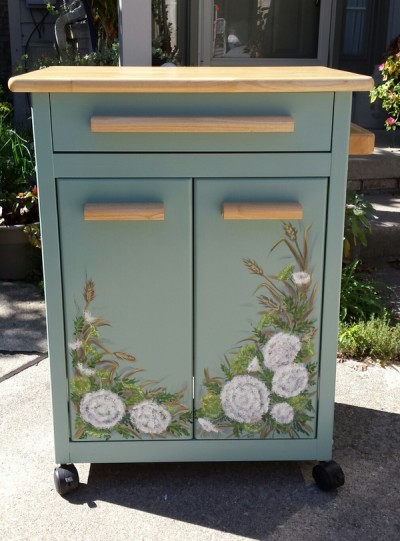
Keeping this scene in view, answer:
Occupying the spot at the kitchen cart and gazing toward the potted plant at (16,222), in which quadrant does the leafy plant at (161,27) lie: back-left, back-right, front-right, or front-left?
front-right

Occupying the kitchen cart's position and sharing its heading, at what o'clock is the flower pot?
The flower pot is roughly at 5 o'clock from the kitchen cart.

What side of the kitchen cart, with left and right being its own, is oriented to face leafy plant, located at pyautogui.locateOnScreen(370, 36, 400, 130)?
back

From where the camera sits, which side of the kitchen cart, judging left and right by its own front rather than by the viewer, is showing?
front

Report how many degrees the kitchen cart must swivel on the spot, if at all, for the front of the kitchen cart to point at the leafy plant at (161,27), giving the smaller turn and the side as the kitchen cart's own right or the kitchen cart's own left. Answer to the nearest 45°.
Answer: approximately 180°

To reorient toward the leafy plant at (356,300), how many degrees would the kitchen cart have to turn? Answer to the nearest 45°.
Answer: approximately 135° to its left

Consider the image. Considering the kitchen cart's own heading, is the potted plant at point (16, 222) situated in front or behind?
behind

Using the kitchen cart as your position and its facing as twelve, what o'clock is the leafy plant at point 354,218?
The leafy plant is roughly at 7 o'clock from the kitchen cart.

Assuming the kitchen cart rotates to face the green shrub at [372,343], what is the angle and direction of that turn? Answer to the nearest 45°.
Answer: approximately 135° to its left
